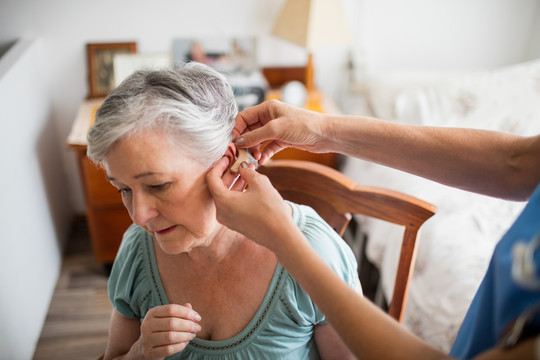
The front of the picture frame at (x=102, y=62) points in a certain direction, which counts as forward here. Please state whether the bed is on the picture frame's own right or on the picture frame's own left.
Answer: on the picture frame's own left

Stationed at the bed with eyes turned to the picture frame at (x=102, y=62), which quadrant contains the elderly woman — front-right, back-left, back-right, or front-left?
front-left

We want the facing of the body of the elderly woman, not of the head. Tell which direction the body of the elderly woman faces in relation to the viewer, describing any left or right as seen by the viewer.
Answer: facing the viewer and to the left of the viewer

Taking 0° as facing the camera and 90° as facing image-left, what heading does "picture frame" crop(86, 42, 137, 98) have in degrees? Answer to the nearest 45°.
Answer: approximately 0°

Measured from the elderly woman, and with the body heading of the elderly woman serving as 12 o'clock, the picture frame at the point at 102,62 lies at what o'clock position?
The picture frame is roughly at 4 o'clock from the elderly woman.

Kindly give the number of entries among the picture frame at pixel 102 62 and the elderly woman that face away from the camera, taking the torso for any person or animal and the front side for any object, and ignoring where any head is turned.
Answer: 0

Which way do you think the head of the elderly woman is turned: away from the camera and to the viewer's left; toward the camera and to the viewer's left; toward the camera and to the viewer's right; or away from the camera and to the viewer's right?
toward the camera and to the viewer's left

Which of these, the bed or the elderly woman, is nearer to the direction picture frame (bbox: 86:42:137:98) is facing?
the elderly woman

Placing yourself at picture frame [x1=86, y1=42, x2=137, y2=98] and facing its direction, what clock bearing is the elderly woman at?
The elderly woman is roughly at 12 o'clock from the picture frame.

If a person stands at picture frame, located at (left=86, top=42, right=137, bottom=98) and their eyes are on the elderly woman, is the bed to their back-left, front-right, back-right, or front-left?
front-left
